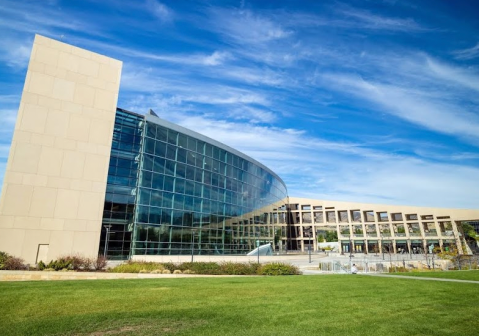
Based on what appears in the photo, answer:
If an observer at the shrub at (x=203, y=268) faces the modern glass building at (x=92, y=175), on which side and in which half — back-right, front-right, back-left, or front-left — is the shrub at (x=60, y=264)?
front-left

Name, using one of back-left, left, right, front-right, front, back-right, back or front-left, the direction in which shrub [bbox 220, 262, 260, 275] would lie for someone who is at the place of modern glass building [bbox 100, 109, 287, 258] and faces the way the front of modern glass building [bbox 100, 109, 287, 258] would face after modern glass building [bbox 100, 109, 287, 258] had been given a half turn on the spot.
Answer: back

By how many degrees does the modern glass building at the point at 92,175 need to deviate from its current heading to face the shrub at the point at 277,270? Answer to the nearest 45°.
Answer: approximately 45° to its left

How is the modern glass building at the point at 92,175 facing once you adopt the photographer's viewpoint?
facing the viewer and to the right of the viewer

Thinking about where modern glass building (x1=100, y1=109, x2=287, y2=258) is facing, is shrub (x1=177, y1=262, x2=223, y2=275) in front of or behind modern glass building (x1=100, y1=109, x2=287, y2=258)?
in front
